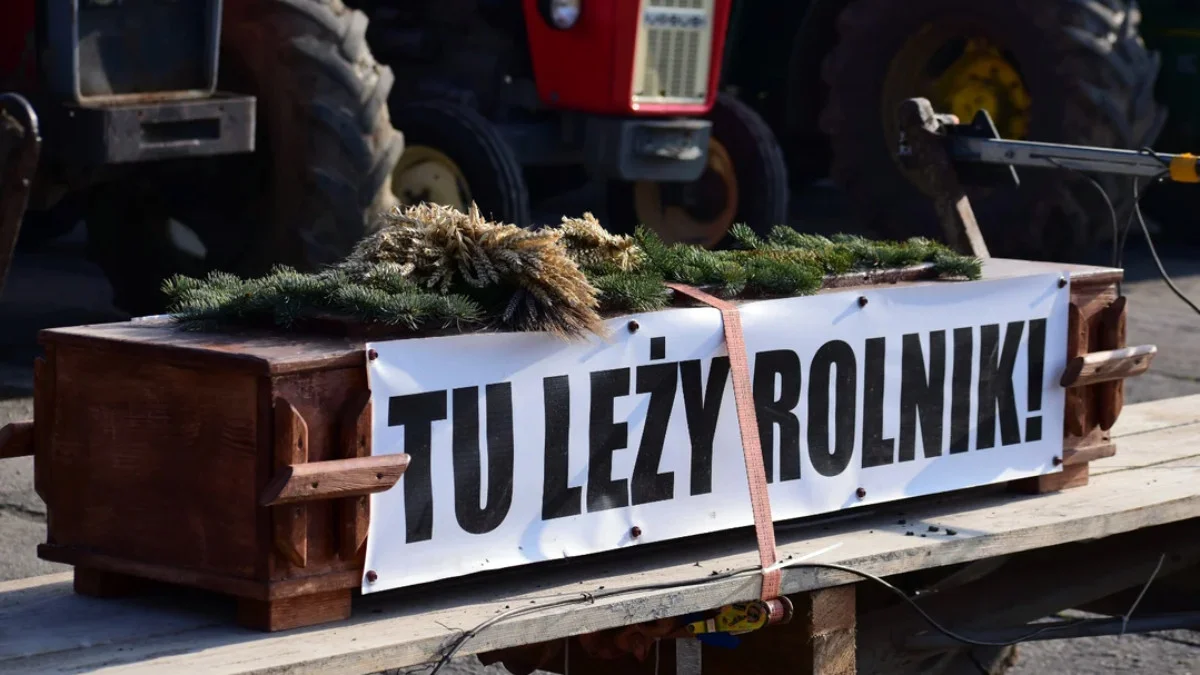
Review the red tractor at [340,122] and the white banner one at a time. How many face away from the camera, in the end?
0

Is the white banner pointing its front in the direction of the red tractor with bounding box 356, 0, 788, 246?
no

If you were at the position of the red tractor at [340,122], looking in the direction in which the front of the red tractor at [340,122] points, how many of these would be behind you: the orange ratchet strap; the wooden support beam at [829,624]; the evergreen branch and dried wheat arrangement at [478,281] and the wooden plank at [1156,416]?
0

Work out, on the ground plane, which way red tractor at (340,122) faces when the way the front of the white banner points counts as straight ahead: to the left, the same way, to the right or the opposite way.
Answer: the same way

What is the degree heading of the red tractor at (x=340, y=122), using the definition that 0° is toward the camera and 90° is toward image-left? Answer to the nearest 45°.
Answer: approximately 315°

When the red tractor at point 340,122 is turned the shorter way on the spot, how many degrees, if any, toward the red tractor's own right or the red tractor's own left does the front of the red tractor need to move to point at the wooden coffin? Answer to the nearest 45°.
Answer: approximately 45° to the red tractor's own right

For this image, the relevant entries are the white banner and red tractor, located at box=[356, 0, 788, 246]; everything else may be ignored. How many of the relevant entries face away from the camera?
0

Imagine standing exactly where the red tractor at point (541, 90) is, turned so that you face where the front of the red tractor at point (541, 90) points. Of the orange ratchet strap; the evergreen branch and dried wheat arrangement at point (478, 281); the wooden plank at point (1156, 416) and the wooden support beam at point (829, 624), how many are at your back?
0

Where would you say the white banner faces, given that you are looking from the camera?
facing the viewer and to the right of the viewer

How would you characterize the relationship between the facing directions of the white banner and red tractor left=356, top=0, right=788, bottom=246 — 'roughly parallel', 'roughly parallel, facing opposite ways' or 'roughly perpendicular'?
roughly parallel

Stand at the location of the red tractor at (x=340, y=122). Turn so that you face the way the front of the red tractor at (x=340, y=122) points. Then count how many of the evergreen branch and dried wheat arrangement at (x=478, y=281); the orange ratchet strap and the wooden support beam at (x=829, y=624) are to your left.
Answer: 0

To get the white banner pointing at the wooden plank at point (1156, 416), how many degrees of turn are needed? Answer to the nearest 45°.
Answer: approximately 90° to its left

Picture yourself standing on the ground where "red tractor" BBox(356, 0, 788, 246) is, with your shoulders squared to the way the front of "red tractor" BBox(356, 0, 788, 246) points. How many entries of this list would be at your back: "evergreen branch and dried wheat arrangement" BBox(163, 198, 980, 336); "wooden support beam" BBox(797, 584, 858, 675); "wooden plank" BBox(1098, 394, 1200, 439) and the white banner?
0

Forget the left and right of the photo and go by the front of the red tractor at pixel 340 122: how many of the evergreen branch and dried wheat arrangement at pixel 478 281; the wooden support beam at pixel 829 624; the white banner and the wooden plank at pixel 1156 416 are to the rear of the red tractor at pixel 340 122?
0

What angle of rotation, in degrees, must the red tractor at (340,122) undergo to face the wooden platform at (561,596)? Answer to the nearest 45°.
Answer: approximately 45° to its right

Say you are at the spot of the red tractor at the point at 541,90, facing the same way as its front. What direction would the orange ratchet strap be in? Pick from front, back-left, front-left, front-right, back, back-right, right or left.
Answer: front-right
